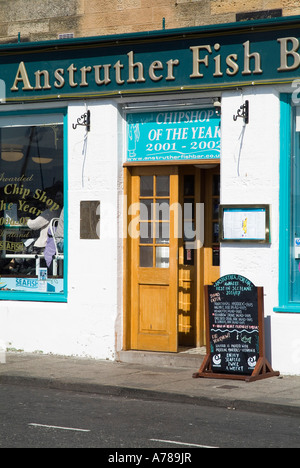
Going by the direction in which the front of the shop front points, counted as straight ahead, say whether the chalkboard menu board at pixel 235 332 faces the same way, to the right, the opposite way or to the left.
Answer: the same way

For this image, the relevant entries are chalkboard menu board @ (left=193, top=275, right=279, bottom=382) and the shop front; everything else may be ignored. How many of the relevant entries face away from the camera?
0

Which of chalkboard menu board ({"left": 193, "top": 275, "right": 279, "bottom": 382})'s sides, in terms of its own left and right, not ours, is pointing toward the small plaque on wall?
right

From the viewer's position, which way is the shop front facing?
facing the viewer and to the left of the viewer
